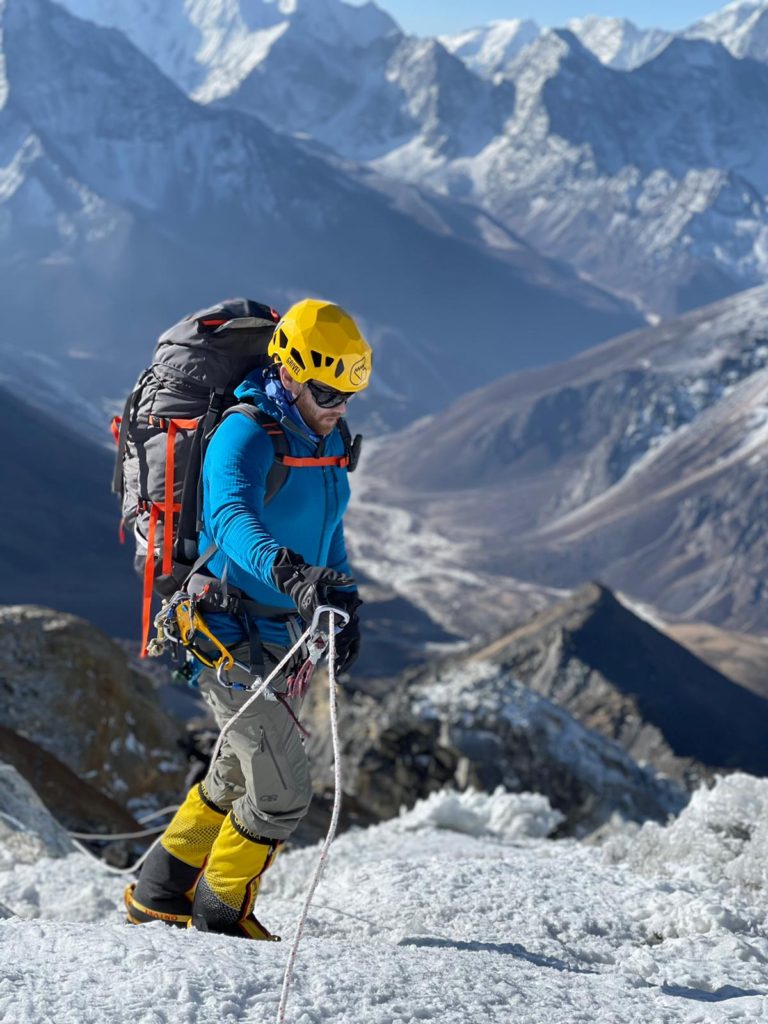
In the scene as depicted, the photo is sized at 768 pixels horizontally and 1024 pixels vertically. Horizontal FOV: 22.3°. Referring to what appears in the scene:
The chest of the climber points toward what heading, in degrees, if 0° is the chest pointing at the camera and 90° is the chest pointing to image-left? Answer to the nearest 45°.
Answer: approximately 315°

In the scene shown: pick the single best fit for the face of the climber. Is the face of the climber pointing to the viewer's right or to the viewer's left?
to the viewer's right
